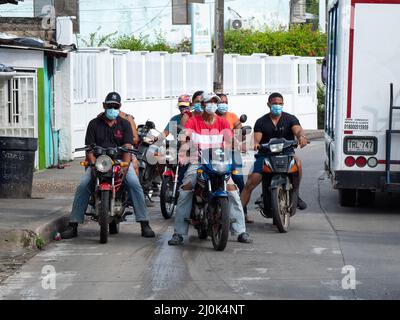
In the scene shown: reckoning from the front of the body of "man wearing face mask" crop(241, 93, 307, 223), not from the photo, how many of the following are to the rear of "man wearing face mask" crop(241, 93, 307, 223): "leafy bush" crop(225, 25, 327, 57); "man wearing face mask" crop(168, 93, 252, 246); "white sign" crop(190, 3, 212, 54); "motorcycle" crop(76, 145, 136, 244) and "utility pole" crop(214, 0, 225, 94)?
3

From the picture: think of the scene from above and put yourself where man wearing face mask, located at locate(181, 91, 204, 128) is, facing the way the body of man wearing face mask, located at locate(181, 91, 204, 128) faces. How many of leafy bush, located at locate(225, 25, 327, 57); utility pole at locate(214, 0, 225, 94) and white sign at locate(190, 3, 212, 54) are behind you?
3

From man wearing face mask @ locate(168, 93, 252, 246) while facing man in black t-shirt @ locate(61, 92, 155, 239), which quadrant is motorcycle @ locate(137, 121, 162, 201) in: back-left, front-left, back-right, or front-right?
front-right

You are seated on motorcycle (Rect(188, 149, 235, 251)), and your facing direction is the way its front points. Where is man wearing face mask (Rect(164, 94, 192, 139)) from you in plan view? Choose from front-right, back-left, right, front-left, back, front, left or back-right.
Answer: back

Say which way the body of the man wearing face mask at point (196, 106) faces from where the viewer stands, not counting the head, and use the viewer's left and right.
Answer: facing the viewer

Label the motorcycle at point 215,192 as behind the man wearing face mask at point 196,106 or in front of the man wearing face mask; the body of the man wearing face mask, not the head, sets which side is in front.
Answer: in front

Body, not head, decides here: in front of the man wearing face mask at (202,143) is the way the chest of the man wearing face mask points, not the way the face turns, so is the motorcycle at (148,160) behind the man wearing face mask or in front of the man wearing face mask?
behind

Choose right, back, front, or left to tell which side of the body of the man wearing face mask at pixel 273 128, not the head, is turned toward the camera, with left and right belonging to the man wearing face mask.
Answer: front

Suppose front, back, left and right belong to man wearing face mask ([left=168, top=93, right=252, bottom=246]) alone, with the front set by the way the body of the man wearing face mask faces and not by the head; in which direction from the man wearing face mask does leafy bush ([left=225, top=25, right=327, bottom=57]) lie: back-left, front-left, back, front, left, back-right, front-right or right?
back

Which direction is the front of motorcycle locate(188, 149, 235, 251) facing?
toward the camera

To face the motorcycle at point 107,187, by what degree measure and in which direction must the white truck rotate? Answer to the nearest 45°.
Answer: approximately 135° to its left

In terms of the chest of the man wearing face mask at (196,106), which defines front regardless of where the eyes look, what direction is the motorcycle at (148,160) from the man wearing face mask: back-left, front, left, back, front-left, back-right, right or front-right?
back-right

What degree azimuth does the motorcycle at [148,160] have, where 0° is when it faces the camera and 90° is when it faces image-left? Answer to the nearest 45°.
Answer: approximately 0°

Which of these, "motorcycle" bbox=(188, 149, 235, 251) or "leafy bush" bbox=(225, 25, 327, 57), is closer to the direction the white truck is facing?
the leafy bush

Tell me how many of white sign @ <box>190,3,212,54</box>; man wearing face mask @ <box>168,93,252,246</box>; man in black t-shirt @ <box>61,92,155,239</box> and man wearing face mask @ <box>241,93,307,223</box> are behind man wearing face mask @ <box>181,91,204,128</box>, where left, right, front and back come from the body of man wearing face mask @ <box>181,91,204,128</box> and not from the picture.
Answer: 1
